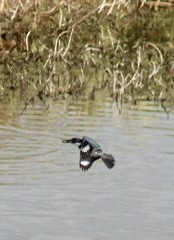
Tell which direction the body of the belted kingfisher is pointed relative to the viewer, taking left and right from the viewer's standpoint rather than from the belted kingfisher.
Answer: facing to the left of the viewer
